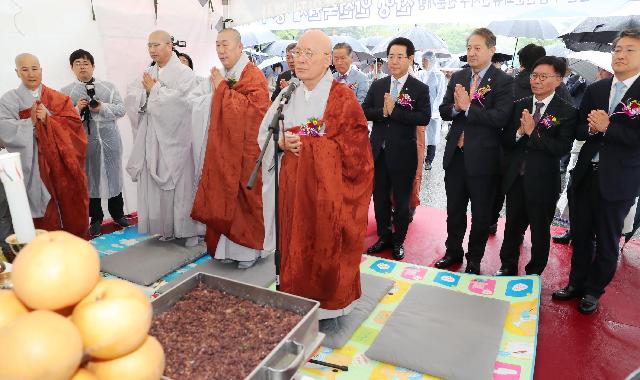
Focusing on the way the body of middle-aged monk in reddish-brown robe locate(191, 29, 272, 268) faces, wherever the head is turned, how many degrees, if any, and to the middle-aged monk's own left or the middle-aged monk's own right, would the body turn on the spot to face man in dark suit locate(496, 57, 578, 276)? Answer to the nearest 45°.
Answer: approximately 135° to the middle-aged monk's own left

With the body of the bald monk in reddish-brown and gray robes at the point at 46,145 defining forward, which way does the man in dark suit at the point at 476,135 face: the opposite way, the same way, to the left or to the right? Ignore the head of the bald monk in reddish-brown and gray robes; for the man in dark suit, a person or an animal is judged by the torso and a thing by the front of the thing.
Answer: to the right

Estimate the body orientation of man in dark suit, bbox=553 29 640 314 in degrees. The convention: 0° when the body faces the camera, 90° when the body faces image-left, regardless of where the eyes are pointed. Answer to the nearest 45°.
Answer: approximately 45°

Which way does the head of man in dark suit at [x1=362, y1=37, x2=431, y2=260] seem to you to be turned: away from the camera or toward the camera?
toward the camera

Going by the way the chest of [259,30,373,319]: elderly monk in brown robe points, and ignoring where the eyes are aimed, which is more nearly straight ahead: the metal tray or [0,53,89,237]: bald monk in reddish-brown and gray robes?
the metal tray

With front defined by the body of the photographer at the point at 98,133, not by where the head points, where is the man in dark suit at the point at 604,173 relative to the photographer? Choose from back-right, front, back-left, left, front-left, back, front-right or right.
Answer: front-left

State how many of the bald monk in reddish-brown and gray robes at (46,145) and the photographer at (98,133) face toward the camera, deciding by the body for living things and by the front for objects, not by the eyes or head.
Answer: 2

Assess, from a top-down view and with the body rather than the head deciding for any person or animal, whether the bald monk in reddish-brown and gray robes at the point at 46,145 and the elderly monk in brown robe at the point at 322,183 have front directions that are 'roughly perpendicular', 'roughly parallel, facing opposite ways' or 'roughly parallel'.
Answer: roughly perpendicular

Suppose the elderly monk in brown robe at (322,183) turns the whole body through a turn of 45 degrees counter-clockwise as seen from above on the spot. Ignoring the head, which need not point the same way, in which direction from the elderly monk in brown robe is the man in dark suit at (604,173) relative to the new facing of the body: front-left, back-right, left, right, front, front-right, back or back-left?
left

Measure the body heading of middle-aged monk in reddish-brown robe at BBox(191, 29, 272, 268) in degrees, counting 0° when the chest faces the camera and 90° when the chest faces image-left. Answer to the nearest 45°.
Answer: approximately 45°

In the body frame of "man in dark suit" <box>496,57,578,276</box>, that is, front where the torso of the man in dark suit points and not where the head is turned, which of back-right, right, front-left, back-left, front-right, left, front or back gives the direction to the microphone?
front

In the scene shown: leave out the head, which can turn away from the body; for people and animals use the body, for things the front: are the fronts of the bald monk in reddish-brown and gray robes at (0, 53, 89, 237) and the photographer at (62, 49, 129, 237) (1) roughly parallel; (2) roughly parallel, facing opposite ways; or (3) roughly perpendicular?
roughly parallel

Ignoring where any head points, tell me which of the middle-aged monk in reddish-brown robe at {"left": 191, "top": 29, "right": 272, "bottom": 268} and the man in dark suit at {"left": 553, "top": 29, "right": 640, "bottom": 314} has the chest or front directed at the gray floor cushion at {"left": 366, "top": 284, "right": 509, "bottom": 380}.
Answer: the man in dark suit

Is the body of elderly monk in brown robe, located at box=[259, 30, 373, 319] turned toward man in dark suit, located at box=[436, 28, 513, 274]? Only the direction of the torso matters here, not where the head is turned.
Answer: no

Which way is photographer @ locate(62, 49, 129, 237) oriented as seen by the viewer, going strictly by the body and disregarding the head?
toward the camera

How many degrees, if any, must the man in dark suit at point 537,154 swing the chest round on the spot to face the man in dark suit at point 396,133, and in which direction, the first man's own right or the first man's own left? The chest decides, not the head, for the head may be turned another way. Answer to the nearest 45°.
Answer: approximately 45° to the first man's own right

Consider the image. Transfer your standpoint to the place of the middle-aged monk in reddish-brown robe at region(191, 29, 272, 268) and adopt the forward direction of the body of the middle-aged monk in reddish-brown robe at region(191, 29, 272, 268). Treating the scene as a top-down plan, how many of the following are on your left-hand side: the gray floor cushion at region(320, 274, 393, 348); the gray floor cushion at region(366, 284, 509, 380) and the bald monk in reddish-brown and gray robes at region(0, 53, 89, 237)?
2

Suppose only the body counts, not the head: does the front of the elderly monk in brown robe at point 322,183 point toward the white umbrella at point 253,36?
no
